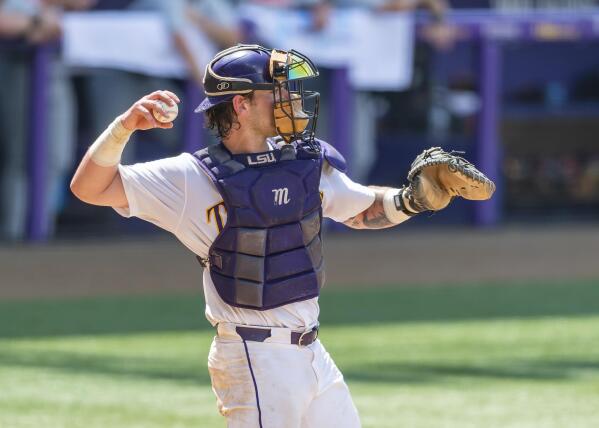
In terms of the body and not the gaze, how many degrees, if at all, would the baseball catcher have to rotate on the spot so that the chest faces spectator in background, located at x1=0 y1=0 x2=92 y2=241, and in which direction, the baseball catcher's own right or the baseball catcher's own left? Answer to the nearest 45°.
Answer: approximately 135° to the baseball catcher's own left

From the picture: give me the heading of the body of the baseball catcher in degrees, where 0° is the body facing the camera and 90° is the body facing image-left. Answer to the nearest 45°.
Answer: approximately 315°

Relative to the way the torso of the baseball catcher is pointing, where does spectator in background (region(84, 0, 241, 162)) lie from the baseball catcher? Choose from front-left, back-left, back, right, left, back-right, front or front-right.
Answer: back-left

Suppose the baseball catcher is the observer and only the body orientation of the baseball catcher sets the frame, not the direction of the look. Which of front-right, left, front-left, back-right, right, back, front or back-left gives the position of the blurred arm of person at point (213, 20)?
back-left
